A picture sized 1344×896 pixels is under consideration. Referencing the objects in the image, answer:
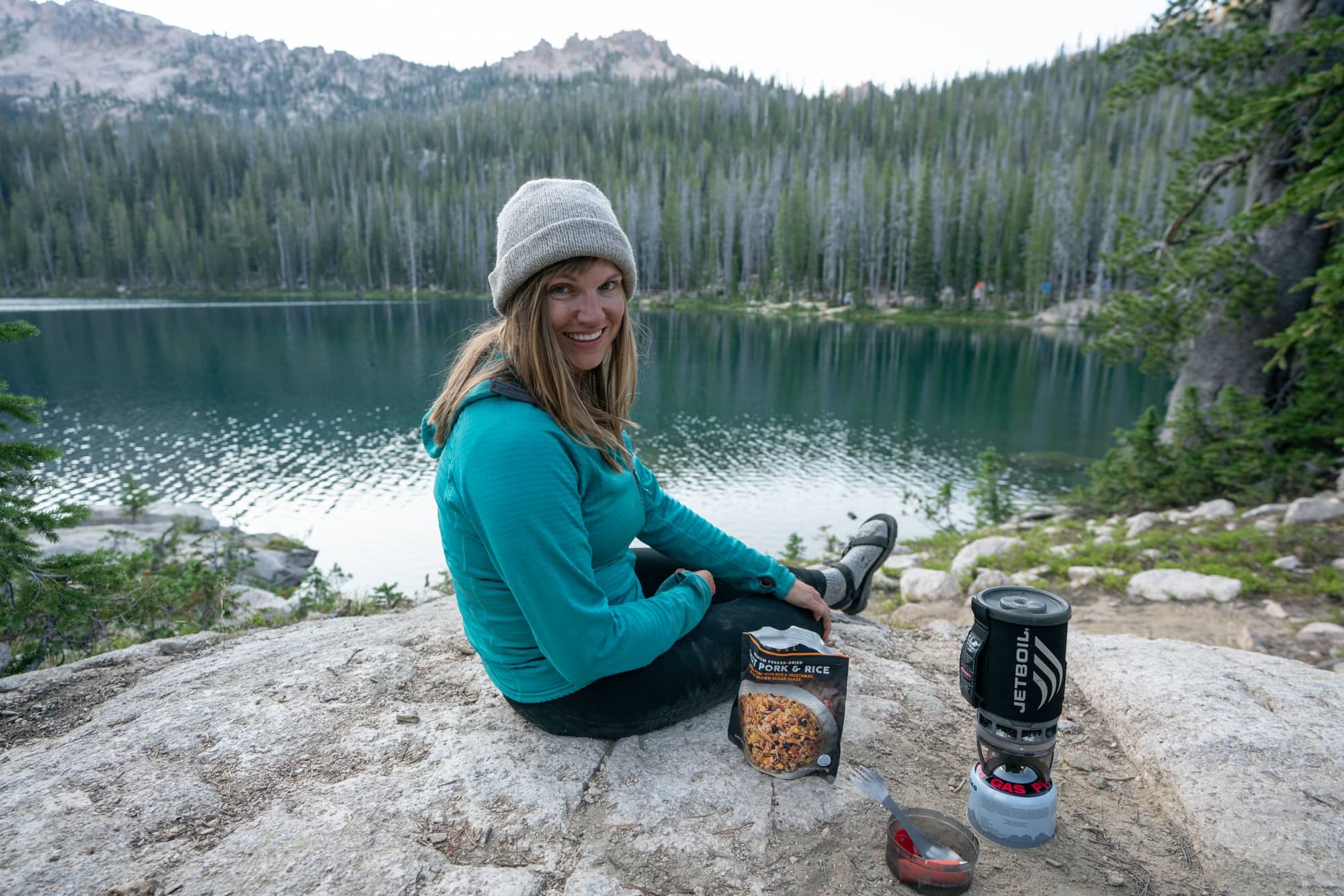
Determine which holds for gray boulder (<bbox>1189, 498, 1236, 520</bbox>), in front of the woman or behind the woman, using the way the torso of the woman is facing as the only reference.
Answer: in front

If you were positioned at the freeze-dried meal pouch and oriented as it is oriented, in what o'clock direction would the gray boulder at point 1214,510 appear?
The gray boulder is roughly at 7 o'clock from the freeze-dried meal pouch.

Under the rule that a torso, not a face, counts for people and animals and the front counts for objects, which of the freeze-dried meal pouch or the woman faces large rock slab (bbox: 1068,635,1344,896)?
the woman

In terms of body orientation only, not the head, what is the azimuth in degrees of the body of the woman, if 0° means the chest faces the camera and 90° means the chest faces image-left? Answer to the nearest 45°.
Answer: approximately 270°

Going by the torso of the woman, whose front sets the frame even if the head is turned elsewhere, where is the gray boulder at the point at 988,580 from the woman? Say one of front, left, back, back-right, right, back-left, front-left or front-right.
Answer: front-left

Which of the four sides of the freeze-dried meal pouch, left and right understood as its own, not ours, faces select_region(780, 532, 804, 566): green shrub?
back

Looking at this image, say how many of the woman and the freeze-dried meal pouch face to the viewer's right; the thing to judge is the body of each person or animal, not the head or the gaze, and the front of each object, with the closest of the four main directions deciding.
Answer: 1

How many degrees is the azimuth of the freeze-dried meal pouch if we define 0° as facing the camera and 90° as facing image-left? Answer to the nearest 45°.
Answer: approximately 0°

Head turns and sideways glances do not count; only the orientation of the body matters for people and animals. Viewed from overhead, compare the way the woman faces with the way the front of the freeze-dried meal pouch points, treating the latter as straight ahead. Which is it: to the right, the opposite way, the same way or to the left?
to the left

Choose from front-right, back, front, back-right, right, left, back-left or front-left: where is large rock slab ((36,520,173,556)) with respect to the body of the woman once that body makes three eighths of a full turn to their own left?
front

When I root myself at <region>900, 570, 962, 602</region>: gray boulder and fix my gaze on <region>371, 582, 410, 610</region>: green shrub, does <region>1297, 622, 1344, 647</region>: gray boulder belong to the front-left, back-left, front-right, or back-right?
back-left

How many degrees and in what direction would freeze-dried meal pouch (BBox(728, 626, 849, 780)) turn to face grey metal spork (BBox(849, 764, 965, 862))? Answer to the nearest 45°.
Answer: approximately 45° to its left
